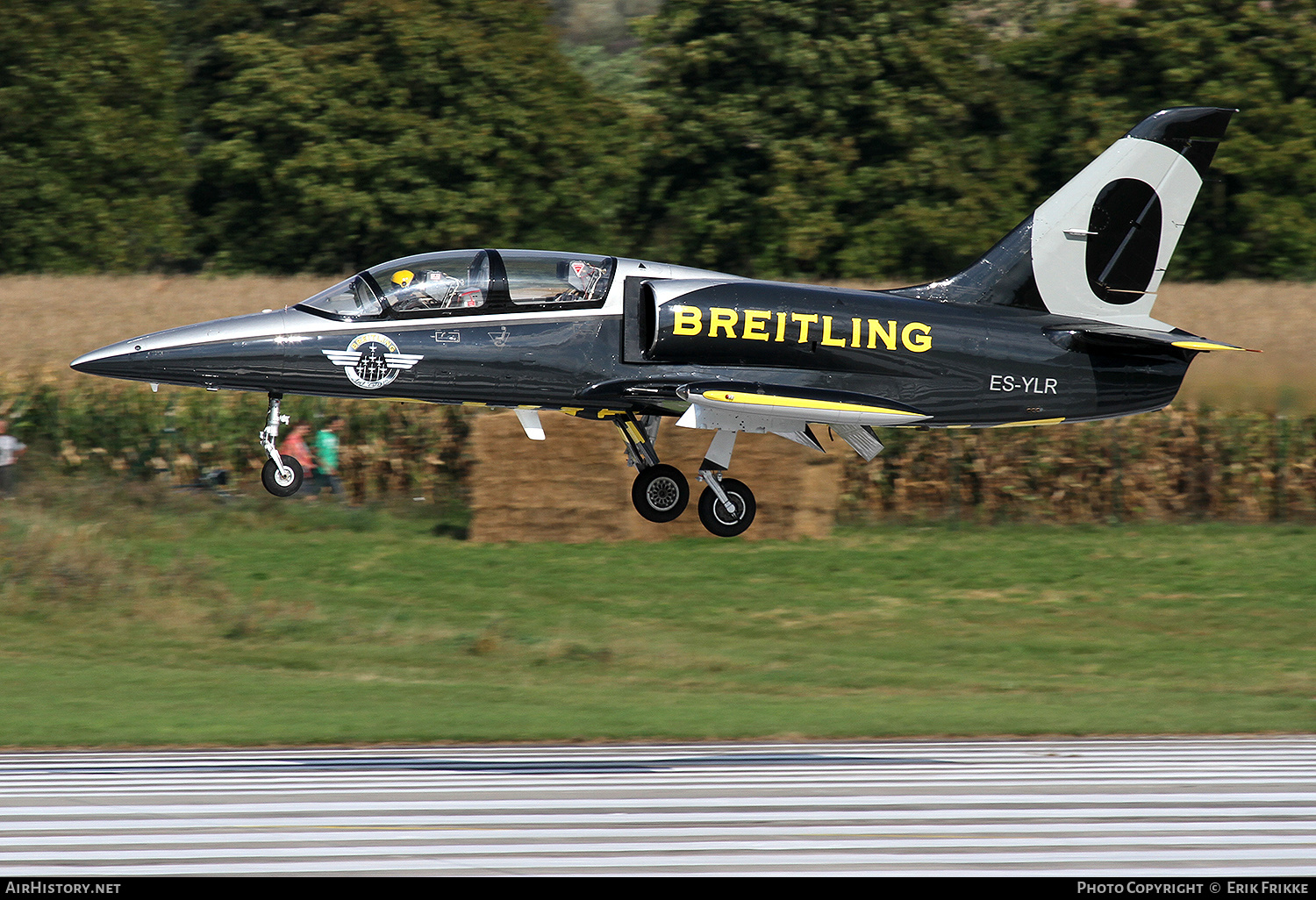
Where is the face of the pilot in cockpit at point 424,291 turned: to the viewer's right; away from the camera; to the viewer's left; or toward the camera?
to the viewer's left

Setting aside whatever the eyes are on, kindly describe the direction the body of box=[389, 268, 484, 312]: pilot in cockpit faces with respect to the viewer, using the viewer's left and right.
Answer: facing to the left of the viewer

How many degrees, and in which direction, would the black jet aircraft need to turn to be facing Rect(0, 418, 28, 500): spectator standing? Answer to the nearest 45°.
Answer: approximately 45° to its right

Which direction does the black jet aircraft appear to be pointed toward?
to the viewer's left
